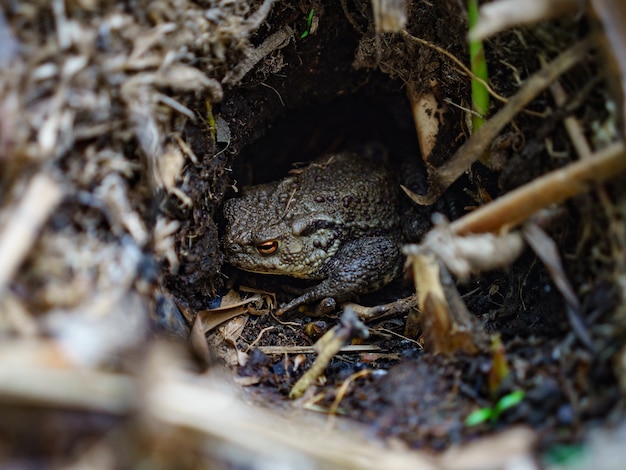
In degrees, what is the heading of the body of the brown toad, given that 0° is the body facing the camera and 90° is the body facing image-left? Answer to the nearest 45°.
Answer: approximately 45°

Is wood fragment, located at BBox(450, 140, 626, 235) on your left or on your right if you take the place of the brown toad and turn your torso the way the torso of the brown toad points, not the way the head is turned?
on your left

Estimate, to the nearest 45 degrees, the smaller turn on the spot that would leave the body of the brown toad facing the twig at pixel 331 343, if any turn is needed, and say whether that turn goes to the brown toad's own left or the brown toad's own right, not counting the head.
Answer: approximately 45° to the brown toad's own left
